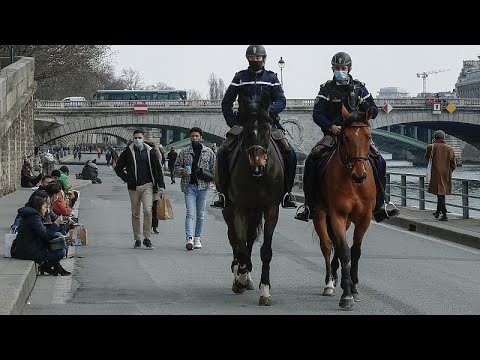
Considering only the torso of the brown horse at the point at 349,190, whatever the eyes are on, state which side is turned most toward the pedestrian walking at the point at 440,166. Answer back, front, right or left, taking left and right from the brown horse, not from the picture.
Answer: back

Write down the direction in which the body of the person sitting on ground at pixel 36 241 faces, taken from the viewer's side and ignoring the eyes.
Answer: to the viewer's right

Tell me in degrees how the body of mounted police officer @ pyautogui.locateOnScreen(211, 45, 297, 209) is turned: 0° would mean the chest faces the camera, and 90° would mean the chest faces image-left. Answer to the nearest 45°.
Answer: approximately 0°

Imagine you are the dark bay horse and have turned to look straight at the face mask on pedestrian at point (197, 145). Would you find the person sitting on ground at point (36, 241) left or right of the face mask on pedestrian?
left

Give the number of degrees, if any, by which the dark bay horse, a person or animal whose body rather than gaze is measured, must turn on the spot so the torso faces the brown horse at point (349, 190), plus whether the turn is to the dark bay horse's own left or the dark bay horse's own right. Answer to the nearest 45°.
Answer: approximately 90° to the dark bay horse's own left
